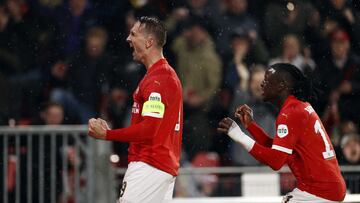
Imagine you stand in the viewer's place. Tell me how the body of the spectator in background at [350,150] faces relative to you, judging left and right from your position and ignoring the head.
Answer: facing the viewer

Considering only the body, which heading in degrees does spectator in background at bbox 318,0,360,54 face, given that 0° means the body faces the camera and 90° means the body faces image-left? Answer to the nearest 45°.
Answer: approximately 0°

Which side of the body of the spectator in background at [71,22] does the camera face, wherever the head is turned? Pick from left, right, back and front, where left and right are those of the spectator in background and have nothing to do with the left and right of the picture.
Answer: front

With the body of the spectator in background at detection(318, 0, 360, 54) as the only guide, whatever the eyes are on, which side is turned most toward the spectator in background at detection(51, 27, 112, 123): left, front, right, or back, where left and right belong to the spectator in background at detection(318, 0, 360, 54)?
right
